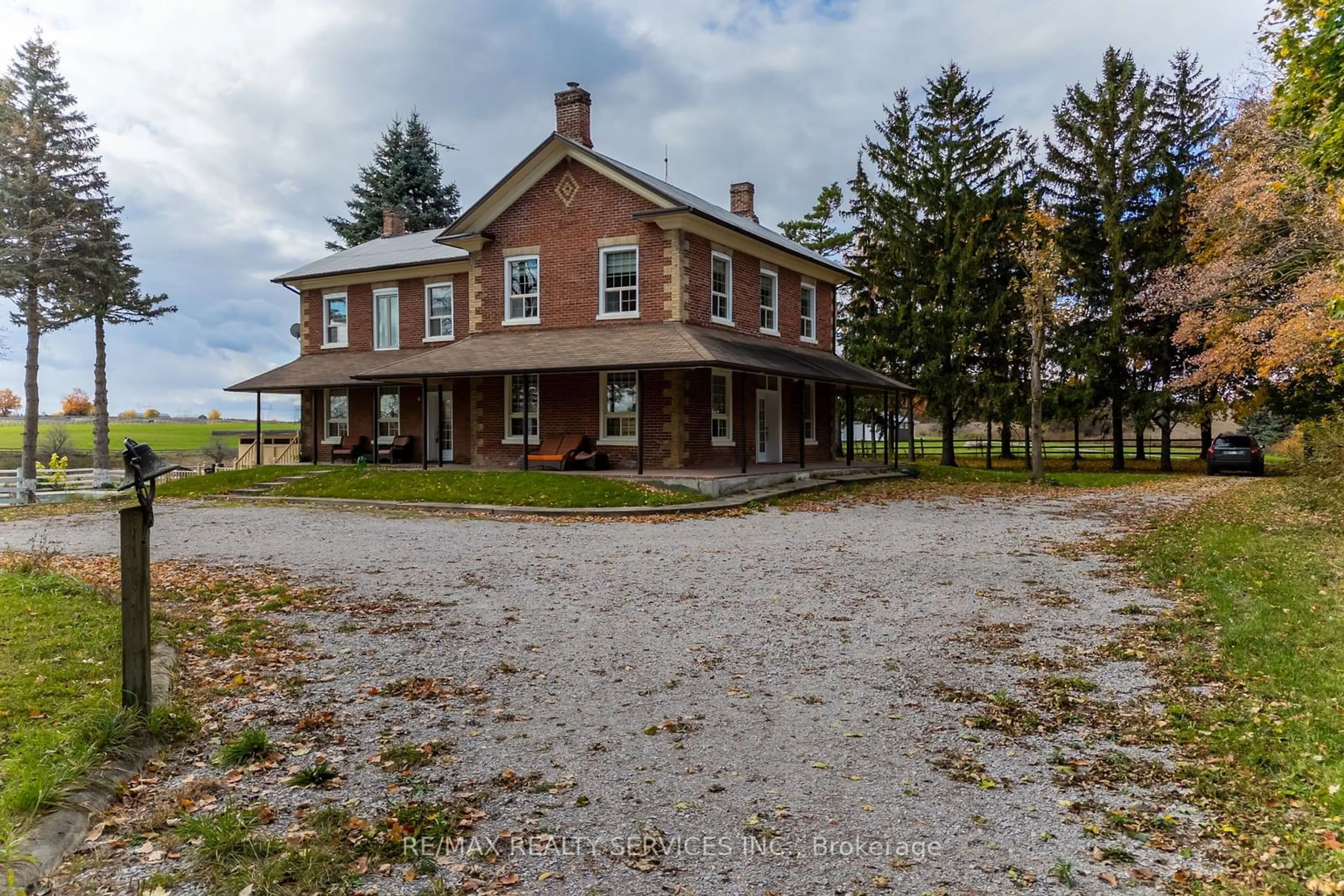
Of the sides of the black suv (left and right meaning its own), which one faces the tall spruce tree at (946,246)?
left

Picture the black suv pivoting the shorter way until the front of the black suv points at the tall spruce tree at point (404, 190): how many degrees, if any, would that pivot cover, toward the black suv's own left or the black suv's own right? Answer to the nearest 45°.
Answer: approximately 90° to the black suv's own left

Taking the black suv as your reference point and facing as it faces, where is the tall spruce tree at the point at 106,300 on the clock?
The tall spruce tree is roughly at 8 o'clock from the black suv.

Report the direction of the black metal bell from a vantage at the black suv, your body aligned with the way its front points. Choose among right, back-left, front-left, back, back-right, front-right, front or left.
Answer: back

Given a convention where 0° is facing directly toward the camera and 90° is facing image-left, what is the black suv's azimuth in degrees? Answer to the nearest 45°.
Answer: approximately 180°

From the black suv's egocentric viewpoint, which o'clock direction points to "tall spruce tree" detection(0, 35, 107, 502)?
The tall spruce tree is roughly at 8 o'clock from the black suv.

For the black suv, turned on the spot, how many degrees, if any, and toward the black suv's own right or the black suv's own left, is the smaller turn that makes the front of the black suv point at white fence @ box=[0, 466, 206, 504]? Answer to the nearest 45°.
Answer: approximately 135° to the black suv's own left

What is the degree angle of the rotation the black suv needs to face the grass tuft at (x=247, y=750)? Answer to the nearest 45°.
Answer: approximately 180°
